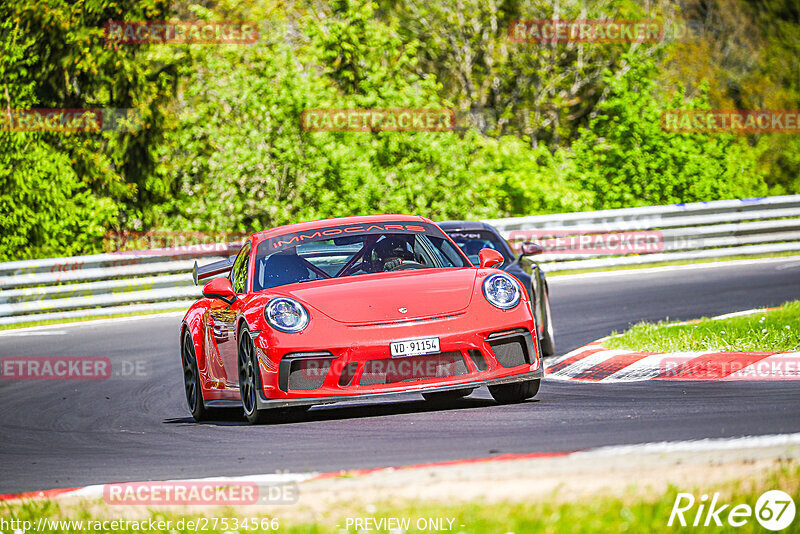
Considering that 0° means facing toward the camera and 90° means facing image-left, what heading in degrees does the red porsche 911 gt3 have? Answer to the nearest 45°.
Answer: approximately 0°
